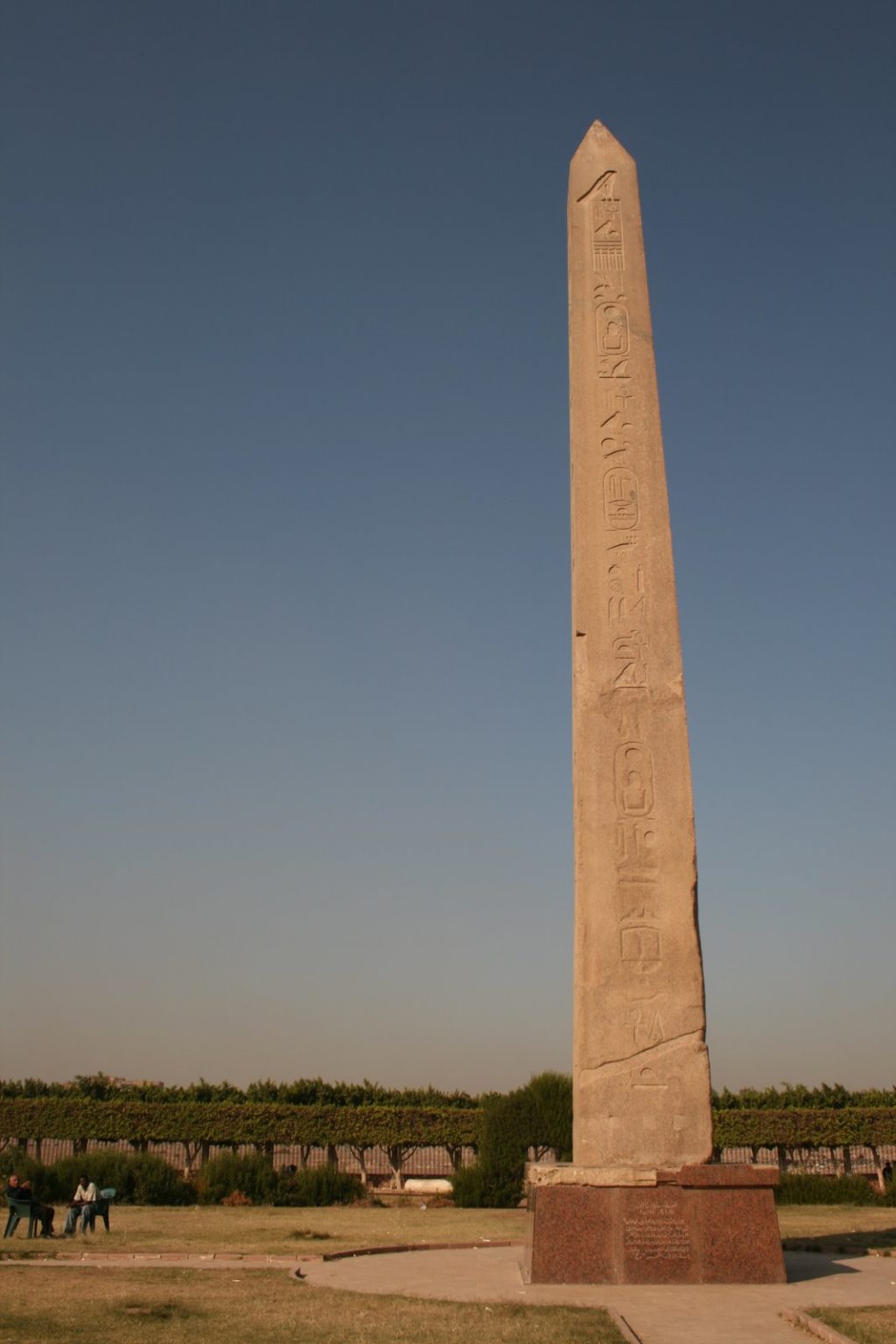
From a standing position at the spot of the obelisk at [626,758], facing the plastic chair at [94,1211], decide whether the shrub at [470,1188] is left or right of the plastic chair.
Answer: right

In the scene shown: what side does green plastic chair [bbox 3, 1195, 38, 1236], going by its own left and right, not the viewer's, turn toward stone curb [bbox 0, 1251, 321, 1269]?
right

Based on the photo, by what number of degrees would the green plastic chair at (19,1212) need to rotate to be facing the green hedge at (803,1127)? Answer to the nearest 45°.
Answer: approximately 45° to its left

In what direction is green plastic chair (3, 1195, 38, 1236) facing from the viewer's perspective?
to the viewer's right

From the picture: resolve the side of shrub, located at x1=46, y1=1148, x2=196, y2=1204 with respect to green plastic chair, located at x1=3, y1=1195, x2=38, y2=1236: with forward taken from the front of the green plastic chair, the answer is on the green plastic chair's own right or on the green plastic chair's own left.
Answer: on the green plastic chair's own left

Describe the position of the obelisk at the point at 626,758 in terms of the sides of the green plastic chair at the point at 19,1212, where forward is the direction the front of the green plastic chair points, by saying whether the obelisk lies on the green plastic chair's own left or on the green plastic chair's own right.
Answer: on the green plastic chair's own right

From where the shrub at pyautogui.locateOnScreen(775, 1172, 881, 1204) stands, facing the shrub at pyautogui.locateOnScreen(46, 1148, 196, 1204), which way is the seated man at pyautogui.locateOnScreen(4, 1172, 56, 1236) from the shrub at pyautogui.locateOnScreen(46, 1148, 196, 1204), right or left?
left

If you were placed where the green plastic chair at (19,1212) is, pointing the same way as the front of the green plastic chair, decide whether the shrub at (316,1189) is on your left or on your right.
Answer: on your left

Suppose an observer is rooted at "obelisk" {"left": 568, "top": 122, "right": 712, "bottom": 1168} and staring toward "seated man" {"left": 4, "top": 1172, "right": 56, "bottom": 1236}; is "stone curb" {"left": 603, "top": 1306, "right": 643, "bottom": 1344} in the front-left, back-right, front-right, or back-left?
back-left

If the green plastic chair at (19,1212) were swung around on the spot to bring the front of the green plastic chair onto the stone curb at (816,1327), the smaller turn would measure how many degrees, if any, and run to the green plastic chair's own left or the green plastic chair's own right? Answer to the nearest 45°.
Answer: approximately 45° to the green plastic chair's own right

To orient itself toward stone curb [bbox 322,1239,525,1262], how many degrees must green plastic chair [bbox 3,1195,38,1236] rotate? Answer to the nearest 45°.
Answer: approximately 45° to its right

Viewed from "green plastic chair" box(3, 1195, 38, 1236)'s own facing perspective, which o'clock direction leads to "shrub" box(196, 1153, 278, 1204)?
The shrub is roughly at 10 o'clock from the green plastic chair.
